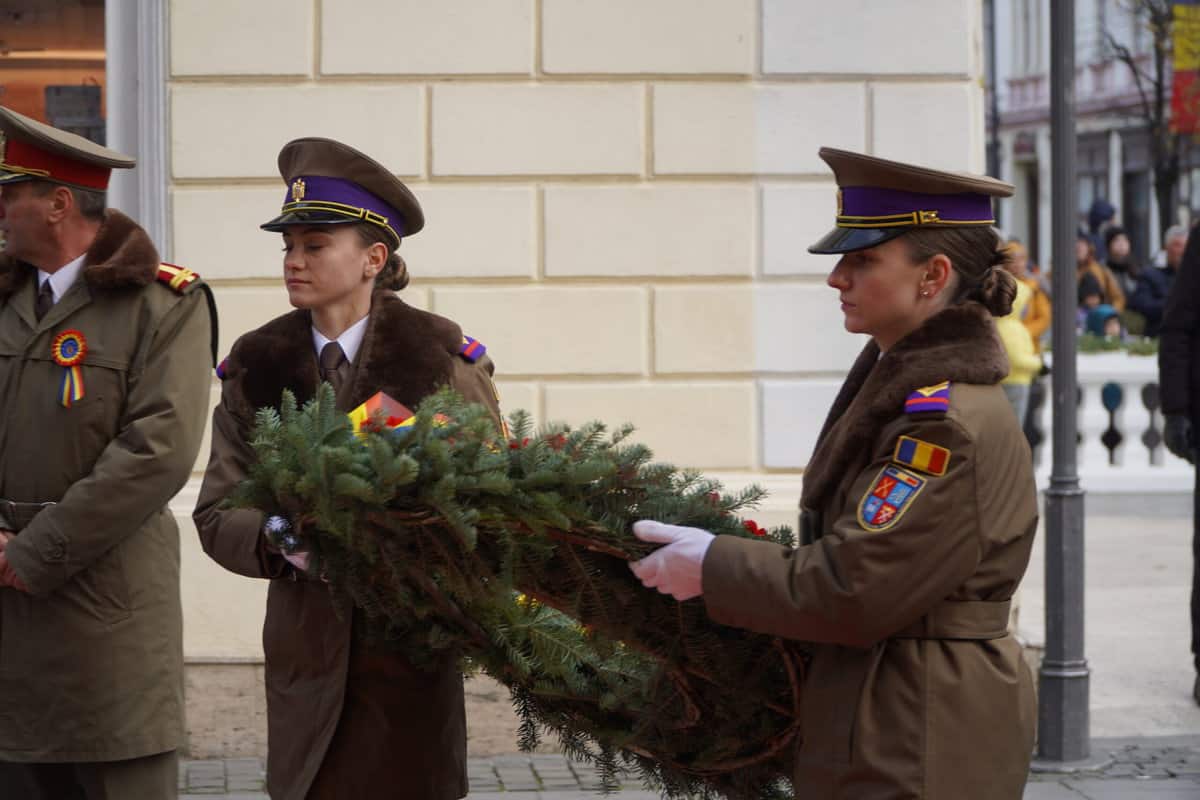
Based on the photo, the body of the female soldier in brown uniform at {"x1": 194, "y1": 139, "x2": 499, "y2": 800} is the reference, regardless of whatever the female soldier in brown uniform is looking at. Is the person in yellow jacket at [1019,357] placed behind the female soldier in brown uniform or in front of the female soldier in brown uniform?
behind

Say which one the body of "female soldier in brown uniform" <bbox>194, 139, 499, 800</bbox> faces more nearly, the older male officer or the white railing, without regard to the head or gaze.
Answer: the older male officer

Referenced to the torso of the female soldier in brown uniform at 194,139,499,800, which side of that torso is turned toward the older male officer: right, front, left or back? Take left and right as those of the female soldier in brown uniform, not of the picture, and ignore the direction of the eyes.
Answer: right

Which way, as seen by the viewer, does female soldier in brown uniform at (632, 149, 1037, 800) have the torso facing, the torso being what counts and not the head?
to the viewer's left

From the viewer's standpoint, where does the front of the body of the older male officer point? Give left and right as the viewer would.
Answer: facing the viewer and to the left of the viewer

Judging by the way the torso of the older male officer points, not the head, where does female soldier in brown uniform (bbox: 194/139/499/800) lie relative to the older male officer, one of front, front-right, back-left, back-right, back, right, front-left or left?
left

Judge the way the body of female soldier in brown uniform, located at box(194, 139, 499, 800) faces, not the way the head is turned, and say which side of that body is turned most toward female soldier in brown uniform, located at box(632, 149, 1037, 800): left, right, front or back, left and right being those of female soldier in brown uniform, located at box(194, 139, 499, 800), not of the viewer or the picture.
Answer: left

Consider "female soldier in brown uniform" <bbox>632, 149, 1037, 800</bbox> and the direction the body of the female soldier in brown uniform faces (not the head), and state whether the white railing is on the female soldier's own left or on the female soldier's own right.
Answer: on the female soldier's own right

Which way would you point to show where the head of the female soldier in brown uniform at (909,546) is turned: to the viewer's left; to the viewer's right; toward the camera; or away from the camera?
to the viewer's left

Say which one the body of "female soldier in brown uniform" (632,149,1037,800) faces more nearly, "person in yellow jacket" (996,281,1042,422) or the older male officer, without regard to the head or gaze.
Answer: the older male officer

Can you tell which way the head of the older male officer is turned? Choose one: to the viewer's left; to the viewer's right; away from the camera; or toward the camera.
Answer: to the viewer's left
